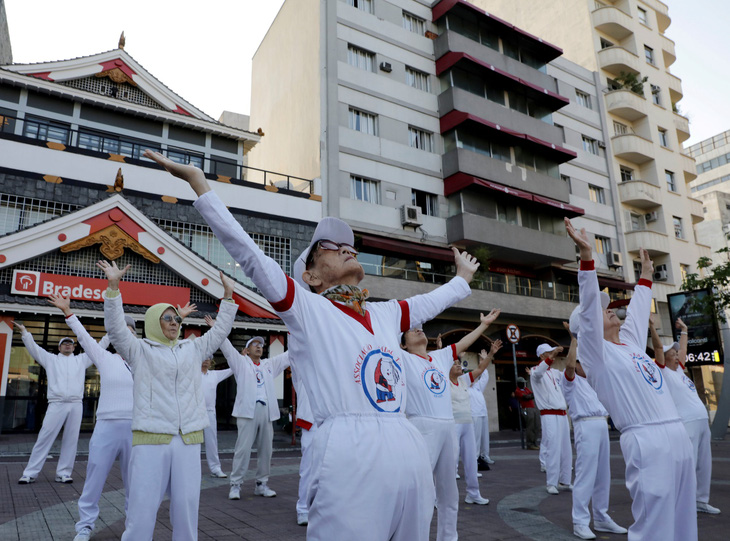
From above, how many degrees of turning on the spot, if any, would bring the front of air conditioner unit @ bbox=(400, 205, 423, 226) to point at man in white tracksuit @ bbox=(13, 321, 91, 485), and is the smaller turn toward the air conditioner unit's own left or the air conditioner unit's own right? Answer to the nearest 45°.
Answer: approximately 90° to the air conditioner unit's own right

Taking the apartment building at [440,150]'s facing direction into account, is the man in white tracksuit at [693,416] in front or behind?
in front

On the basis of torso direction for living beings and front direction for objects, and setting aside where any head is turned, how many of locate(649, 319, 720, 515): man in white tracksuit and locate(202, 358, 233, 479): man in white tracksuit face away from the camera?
0

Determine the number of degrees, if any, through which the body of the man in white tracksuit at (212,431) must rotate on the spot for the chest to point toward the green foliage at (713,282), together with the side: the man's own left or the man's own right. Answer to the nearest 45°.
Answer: approximately 45° to the man's own left

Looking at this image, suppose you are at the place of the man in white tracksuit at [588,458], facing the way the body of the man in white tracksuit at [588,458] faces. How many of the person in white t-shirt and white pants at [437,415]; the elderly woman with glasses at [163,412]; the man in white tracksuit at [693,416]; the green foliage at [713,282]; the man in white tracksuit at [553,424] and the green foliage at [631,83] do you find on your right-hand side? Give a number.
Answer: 2

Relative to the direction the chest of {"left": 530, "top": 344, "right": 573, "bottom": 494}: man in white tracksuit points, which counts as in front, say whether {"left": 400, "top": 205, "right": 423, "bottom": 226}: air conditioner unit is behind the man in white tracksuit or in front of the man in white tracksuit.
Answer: behind

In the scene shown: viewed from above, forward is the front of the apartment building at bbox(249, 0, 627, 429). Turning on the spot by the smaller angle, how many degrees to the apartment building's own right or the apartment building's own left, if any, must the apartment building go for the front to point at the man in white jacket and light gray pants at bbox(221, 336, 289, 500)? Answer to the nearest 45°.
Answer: approximately 45° to the apartment building's own right

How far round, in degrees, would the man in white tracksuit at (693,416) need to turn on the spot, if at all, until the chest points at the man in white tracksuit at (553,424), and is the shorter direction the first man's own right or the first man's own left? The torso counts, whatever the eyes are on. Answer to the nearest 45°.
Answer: approximately 135° to the first man's own right

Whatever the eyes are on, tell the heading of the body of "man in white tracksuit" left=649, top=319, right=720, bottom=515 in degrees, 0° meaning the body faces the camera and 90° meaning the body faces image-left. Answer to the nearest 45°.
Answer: approximately 315°

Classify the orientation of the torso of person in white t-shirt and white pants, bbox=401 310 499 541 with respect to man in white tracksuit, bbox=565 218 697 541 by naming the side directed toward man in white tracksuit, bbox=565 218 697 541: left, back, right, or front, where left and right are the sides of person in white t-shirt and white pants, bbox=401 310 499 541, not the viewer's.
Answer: front

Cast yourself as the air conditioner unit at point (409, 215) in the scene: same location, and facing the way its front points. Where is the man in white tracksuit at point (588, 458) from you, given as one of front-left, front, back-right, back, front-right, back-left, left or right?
front-right

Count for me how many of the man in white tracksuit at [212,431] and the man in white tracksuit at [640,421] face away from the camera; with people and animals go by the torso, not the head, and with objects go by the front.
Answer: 0

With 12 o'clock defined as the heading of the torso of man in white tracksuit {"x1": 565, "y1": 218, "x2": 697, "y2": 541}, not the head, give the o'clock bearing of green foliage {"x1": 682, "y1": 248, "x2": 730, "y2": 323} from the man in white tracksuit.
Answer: The green foliage is roughly at 8 o'clock from the man in white tracksuit.
